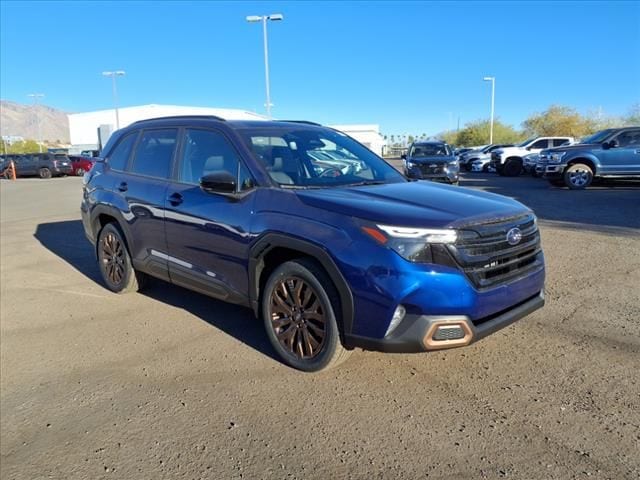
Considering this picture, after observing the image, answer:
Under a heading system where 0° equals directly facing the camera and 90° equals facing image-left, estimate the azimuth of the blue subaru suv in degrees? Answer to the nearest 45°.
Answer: approximately 315°

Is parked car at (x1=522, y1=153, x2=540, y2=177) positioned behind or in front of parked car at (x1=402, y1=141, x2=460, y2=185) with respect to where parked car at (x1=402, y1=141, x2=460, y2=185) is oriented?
behind

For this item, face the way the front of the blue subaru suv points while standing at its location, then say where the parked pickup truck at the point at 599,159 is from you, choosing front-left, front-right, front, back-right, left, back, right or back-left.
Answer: left

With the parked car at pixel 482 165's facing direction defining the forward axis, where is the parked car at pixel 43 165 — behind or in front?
in front

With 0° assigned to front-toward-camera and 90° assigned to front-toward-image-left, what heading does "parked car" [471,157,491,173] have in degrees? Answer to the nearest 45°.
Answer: approximately 45°

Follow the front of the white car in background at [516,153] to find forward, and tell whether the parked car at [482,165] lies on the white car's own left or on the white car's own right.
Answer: on the white car's own right

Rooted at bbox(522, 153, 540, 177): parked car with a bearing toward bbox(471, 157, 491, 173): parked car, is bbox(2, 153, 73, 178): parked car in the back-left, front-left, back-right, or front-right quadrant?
front-left

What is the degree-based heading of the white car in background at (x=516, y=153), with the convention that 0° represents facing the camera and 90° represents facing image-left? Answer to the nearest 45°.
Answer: approximately 45°

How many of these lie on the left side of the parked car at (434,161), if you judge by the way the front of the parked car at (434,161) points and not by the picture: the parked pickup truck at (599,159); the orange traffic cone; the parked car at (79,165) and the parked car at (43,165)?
1

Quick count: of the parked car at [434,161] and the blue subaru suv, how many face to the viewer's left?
0

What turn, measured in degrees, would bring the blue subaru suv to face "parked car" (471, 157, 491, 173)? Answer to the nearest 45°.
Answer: approximately 135° to its left

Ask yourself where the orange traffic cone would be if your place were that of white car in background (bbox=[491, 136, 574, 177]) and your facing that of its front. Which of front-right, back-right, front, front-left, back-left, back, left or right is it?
front-right

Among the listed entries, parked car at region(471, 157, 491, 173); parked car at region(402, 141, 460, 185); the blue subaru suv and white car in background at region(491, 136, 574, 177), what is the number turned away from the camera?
0

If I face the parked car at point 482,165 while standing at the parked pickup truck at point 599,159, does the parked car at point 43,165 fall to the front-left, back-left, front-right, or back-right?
front-left

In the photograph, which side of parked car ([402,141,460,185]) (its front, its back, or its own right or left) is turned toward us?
front
